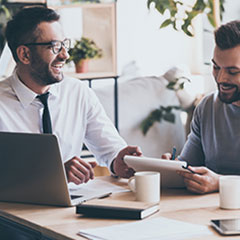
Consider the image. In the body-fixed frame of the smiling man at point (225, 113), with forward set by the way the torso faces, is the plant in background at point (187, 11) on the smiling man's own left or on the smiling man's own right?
on the smiling man's own right

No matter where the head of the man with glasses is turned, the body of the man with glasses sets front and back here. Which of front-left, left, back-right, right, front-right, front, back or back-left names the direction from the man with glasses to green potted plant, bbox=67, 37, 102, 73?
back-left

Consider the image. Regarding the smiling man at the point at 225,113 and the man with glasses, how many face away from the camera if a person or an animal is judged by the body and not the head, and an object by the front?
0

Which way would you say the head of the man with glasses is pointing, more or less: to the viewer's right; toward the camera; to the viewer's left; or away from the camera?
to the viewer's right

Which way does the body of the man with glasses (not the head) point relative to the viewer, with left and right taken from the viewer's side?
facing the viewer and to the right of the viewer

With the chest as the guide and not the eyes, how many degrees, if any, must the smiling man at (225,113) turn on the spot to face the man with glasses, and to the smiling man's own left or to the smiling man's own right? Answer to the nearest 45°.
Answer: approximately 45° to the smiling man's own right

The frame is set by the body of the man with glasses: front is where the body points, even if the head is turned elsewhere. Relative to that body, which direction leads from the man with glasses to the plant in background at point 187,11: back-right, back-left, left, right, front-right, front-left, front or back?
left

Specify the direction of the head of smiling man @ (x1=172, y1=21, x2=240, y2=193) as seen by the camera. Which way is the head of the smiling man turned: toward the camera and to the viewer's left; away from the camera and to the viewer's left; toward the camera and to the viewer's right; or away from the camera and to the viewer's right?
toward the camera and to the viewer's left

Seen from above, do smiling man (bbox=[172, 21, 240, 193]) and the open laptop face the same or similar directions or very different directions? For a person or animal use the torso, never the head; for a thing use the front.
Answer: very different directions

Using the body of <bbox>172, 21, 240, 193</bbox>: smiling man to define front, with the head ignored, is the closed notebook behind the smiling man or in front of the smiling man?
in front

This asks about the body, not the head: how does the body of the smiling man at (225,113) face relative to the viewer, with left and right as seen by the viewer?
facing the viewer and to the left of the viewer

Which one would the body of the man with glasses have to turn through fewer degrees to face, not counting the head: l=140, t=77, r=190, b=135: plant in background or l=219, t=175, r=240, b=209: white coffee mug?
the white coffee mug

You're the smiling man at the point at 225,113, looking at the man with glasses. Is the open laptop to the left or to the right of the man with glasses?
left

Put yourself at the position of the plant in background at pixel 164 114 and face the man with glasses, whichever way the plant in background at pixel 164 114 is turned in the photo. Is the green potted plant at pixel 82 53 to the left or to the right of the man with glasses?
right

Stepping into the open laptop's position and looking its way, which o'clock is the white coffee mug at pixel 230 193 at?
The white coffee mug is roughly at 2 o'clock from the open laptop.
